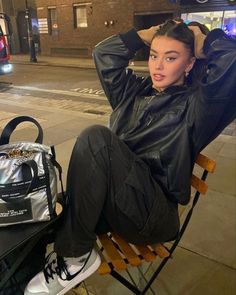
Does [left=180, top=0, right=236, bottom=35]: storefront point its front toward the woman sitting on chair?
yes

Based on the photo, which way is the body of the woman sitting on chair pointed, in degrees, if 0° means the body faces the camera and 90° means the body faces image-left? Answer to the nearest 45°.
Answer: approximately 45°

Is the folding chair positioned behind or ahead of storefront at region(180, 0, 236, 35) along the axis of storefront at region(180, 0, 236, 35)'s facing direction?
ahead

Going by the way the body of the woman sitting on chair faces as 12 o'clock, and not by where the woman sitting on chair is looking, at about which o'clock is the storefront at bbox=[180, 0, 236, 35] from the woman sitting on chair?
The storefront is roughly at 5 o'clock from the woman sitting on chair.

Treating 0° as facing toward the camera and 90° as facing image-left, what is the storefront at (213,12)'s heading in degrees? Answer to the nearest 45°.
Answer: approximately 0°

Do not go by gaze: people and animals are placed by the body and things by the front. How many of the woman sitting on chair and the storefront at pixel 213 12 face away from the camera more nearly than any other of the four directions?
0
